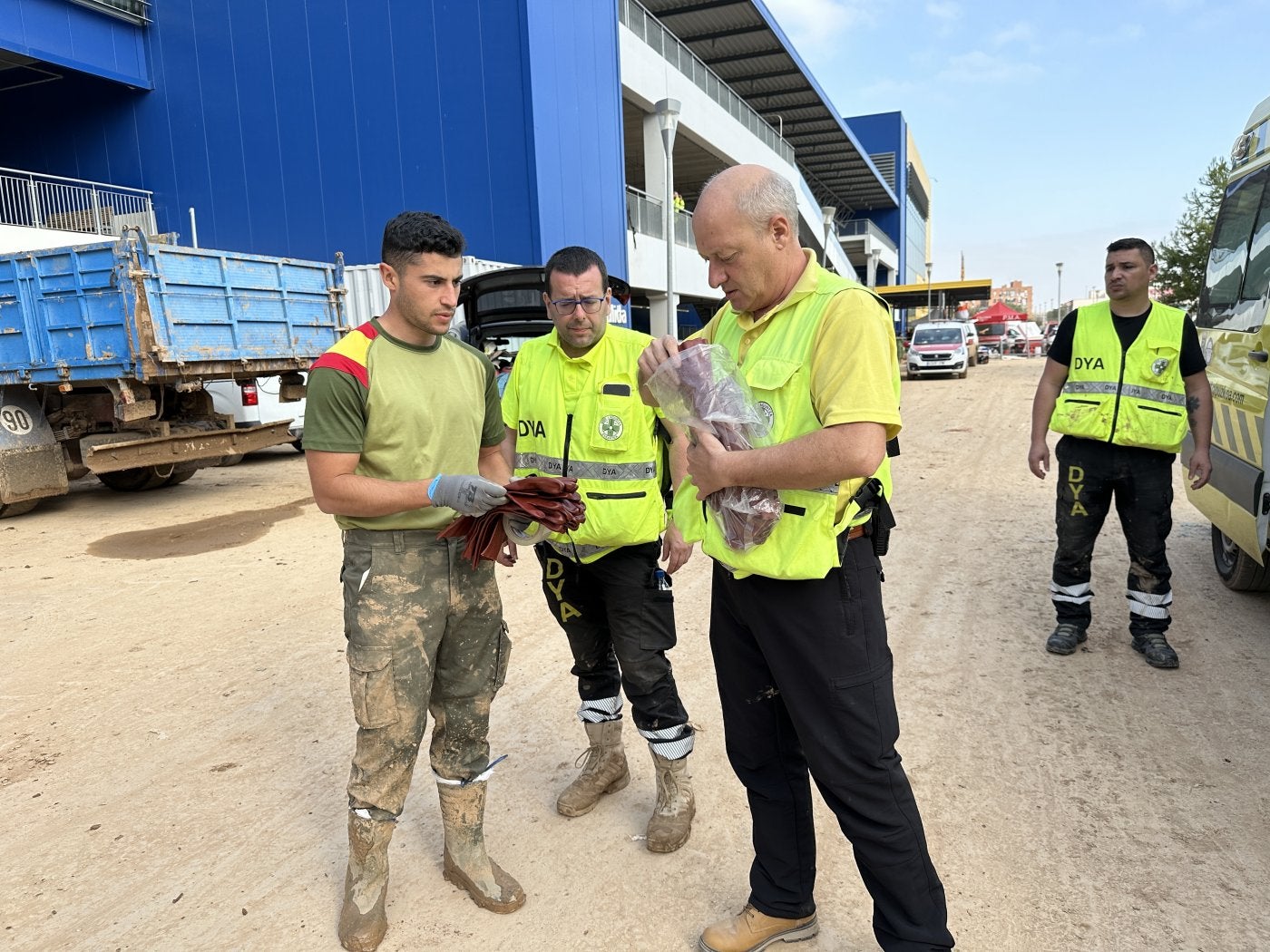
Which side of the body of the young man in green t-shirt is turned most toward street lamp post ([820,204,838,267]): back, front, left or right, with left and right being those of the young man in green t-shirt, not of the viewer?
left

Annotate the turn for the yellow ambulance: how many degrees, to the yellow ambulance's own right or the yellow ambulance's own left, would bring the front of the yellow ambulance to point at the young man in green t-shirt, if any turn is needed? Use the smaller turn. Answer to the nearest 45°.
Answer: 0° — it already faces them

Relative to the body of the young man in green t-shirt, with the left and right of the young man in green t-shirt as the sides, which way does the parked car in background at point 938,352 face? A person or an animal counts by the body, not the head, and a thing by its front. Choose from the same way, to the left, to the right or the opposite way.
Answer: to the right

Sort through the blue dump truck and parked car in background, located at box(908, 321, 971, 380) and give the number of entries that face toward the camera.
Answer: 1

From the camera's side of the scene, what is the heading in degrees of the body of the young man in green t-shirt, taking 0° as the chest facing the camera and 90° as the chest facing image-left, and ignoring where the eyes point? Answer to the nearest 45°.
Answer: approximately 315°

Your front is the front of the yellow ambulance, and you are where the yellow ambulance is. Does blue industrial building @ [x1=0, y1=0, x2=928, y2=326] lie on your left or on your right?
on your right

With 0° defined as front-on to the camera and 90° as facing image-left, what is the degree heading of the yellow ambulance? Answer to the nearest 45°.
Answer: approximately 45°

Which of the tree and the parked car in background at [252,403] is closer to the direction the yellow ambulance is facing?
the parked car in background

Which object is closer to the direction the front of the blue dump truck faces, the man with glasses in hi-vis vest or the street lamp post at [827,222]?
the street lamp post

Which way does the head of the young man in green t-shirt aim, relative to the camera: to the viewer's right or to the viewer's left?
to the viewer's right
